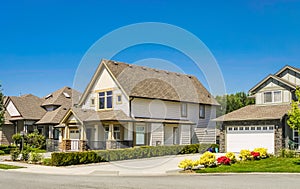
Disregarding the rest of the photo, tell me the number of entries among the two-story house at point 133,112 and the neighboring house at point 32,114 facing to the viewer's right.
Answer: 0

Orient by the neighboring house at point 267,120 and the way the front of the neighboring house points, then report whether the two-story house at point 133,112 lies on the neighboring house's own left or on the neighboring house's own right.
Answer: on the neighboring house's own right

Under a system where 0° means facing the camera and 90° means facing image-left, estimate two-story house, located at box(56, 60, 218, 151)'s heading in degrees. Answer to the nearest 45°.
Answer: approximately 45°

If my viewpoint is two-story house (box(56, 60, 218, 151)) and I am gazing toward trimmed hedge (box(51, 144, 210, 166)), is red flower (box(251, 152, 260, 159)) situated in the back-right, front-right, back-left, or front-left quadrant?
front-left

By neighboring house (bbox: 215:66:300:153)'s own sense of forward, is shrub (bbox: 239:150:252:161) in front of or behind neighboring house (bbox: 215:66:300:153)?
in front

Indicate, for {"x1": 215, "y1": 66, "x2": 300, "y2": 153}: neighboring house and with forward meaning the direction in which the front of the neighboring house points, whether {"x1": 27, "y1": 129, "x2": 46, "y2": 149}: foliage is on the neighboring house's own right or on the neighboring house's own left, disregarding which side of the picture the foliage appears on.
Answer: on the neighboring house's own right

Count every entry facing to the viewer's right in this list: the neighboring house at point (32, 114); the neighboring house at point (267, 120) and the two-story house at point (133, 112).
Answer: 0

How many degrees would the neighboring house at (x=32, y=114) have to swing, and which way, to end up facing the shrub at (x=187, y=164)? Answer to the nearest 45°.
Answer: approximately 45° to its left

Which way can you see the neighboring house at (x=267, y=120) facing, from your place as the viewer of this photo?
facing the viewer

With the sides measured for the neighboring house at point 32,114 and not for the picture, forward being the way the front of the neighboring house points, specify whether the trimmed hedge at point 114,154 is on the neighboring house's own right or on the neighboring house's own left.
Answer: on the neighboring house's own left

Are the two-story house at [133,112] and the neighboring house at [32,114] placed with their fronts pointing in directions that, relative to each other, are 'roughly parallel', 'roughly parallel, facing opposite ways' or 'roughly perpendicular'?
roughly parallel

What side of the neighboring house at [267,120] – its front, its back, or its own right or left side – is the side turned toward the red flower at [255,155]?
front

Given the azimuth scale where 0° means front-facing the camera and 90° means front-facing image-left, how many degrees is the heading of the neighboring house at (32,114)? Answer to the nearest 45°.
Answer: approximately 45°

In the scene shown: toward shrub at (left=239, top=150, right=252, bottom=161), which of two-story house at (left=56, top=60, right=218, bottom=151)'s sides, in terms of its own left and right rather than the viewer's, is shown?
left

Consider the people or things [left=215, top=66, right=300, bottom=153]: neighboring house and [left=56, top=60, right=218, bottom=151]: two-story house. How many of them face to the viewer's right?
0
